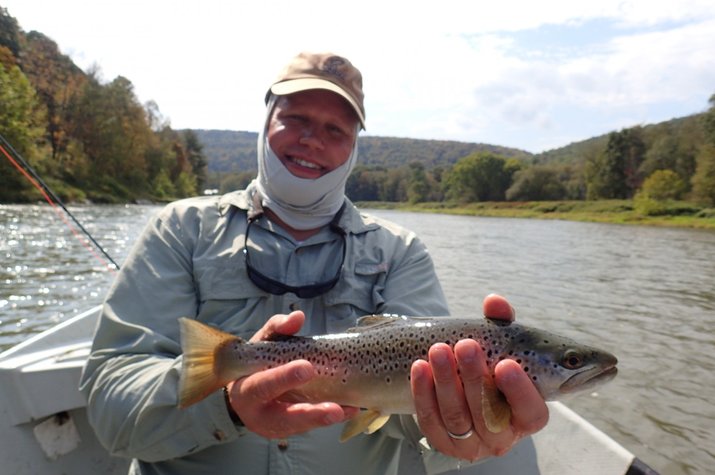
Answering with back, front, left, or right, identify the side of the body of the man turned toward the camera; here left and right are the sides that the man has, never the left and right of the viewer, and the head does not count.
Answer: front

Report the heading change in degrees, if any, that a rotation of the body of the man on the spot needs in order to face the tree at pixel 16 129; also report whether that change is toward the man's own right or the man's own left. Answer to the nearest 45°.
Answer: approximately 135° to the man's own right
